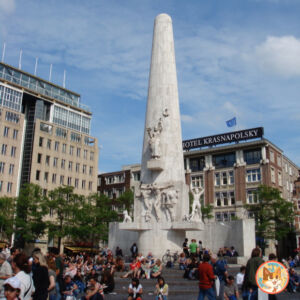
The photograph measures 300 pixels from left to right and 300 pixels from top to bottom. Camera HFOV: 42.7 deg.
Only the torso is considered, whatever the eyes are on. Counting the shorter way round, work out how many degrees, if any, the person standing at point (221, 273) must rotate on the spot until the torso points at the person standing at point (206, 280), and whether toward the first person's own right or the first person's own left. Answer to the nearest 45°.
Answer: approximately 90° to the first person's own left

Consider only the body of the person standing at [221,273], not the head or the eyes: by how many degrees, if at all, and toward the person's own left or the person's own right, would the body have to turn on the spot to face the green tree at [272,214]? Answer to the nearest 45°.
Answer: approximately 90° to the person's own right

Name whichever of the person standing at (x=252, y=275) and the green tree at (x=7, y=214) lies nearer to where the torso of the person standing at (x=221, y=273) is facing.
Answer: the green tree

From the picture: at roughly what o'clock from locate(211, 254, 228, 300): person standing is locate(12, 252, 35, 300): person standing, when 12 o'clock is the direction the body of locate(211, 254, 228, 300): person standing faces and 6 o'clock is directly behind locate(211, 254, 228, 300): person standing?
locate(12, 252, 35, 300): person standing is roughly at 10 o'clock from locate(211, 254, 228, 300): person standing.
